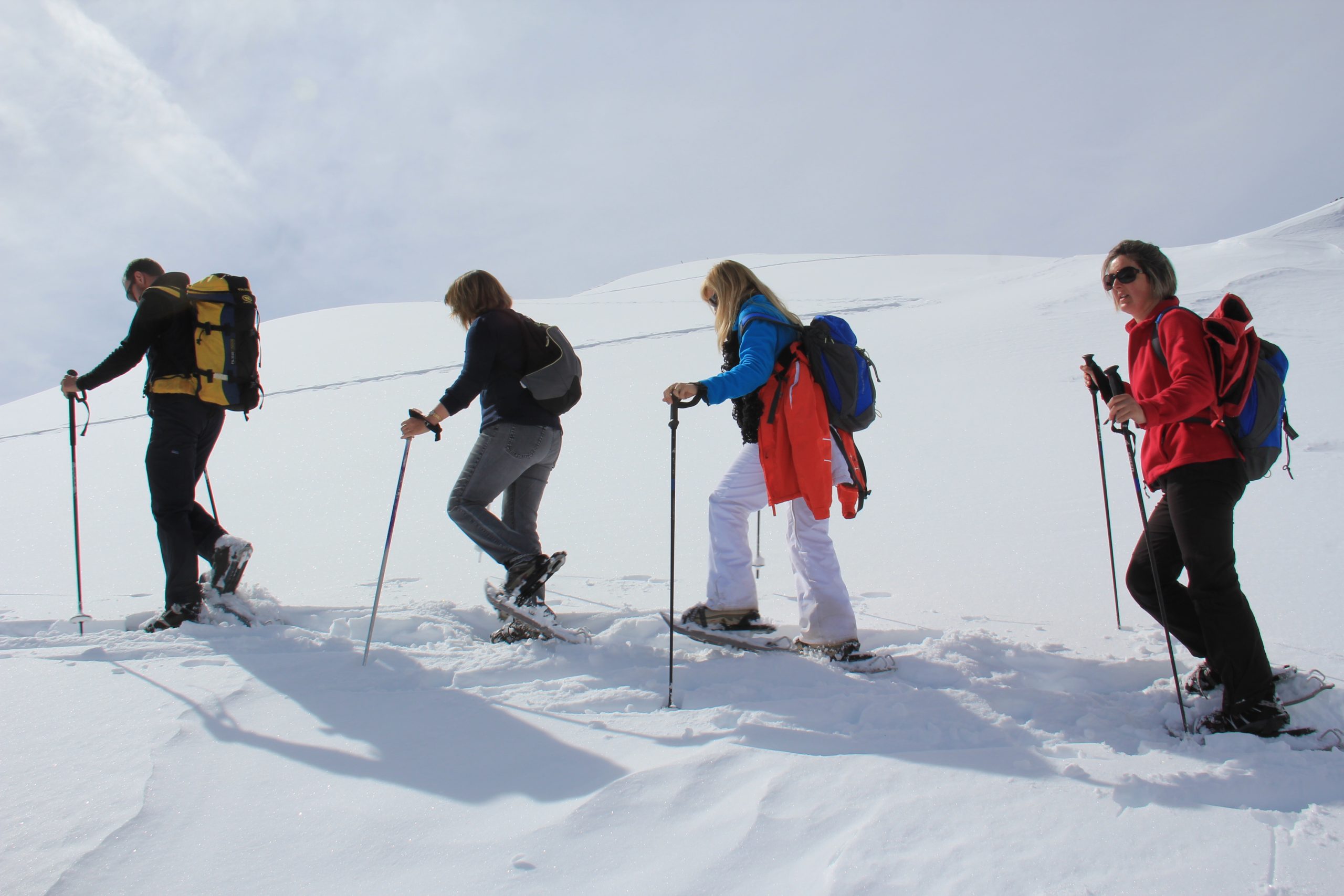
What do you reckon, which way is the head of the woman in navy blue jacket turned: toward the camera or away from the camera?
away from the camera

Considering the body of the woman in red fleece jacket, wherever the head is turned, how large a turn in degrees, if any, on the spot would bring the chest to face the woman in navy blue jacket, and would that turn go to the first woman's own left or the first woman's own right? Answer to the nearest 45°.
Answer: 0° — they already face them

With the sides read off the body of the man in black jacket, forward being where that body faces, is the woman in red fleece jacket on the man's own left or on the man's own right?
on the man's own left

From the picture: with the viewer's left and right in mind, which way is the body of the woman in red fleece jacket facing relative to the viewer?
facing to the left of the viewer

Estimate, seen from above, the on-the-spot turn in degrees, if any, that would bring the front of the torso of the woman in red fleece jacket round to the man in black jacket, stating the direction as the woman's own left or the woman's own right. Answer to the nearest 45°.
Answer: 0° — they already face them

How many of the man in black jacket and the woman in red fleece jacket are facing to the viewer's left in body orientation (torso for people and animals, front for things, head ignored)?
2

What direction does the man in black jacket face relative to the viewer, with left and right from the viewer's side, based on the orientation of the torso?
facing to the left of the viewer

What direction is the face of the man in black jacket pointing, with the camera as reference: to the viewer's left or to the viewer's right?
to the viewer's left

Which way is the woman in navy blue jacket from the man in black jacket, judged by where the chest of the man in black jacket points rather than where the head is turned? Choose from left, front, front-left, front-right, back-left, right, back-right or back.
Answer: back-left
